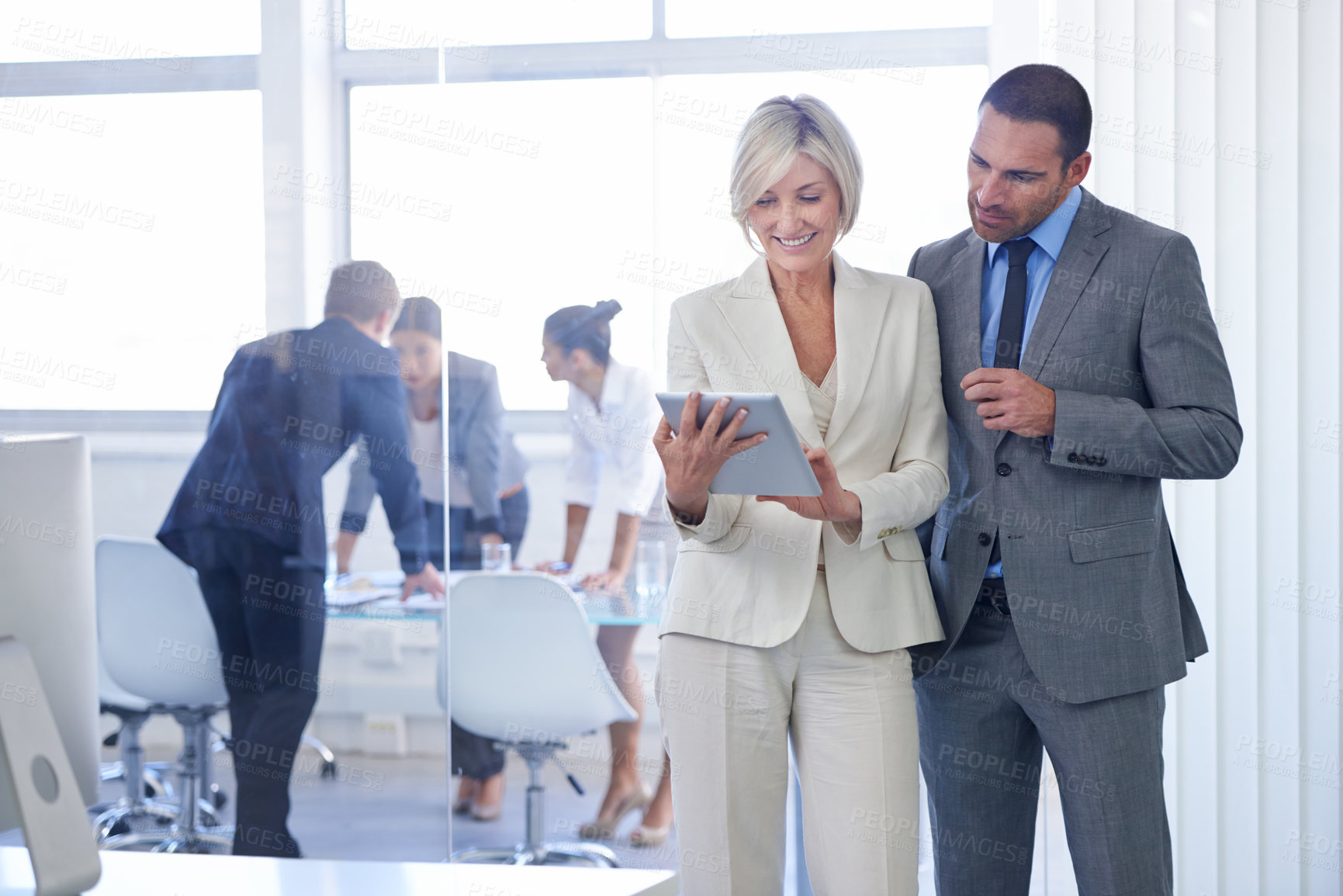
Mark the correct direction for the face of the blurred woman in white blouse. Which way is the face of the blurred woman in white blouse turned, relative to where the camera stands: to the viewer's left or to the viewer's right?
to the viewer's left

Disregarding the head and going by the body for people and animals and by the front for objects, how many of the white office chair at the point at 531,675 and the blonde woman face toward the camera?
1

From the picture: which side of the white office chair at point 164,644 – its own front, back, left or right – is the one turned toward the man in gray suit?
right

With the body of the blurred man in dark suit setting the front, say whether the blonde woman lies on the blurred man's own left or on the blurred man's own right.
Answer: on the blurred man's own right

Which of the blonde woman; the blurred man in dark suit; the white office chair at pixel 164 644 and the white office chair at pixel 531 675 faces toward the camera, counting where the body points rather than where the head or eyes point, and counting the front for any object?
the blonde woman

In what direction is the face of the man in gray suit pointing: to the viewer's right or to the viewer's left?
to the viewer's left

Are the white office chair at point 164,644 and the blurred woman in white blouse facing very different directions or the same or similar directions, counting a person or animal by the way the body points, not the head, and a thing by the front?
very different directions
